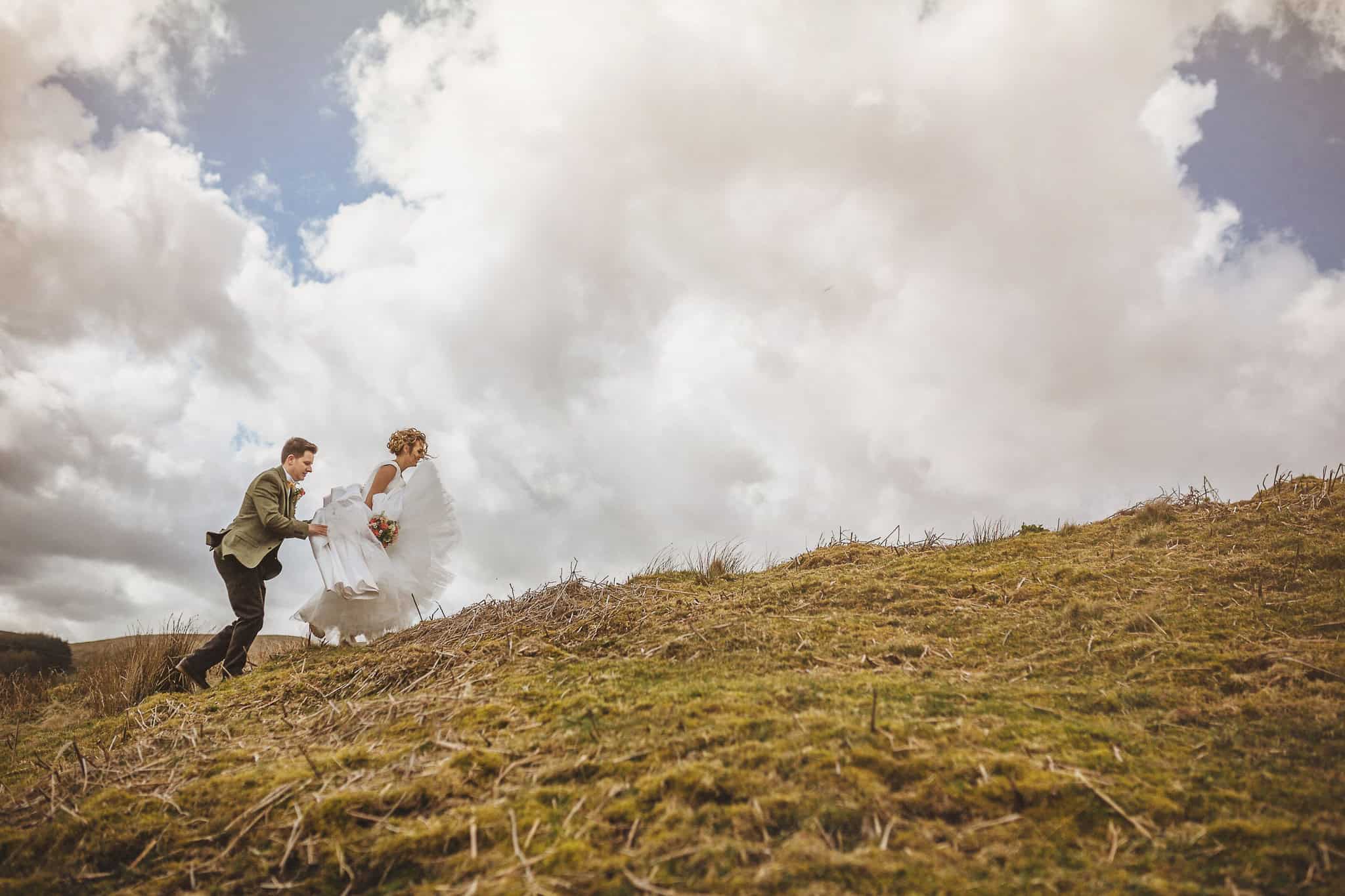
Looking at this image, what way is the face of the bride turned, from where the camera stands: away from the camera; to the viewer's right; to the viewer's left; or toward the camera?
to the viewer's right

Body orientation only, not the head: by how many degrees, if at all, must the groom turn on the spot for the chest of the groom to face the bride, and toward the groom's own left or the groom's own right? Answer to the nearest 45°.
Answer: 0° — they already face them

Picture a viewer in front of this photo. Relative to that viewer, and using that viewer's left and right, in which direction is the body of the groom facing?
facing to the right of the viewer

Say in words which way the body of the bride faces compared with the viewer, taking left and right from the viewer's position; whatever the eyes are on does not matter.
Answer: facing to the right of the viewer

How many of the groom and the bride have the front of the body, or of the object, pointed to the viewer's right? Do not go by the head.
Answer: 2
